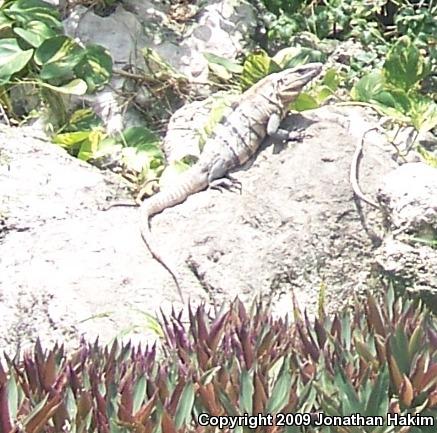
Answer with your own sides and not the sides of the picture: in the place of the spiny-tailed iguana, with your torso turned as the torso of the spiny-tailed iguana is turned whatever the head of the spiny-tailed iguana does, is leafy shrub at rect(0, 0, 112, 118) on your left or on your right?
on your left

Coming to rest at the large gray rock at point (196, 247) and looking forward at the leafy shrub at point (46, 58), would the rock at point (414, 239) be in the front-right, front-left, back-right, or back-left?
back-right

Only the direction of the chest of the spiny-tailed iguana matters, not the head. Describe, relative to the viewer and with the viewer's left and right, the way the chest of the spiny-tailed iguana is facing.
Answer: facing away from the viewer and to the right of the viewer

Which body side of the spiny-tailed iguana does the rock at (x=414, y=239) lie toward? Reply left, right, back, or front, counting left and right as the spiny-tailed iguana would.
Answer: right

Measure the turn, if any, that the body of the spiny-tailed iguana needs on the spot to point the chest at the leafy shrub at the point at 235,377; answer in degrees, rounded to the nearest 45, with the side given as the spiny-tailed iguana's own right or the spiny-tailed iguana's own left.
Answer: approximately 135° to the spiny-tailed iguana's own right

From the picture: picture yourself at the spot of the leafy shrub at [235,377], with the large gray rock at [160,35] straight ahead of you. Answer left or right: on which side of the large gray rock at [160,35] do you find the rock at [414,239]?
right
